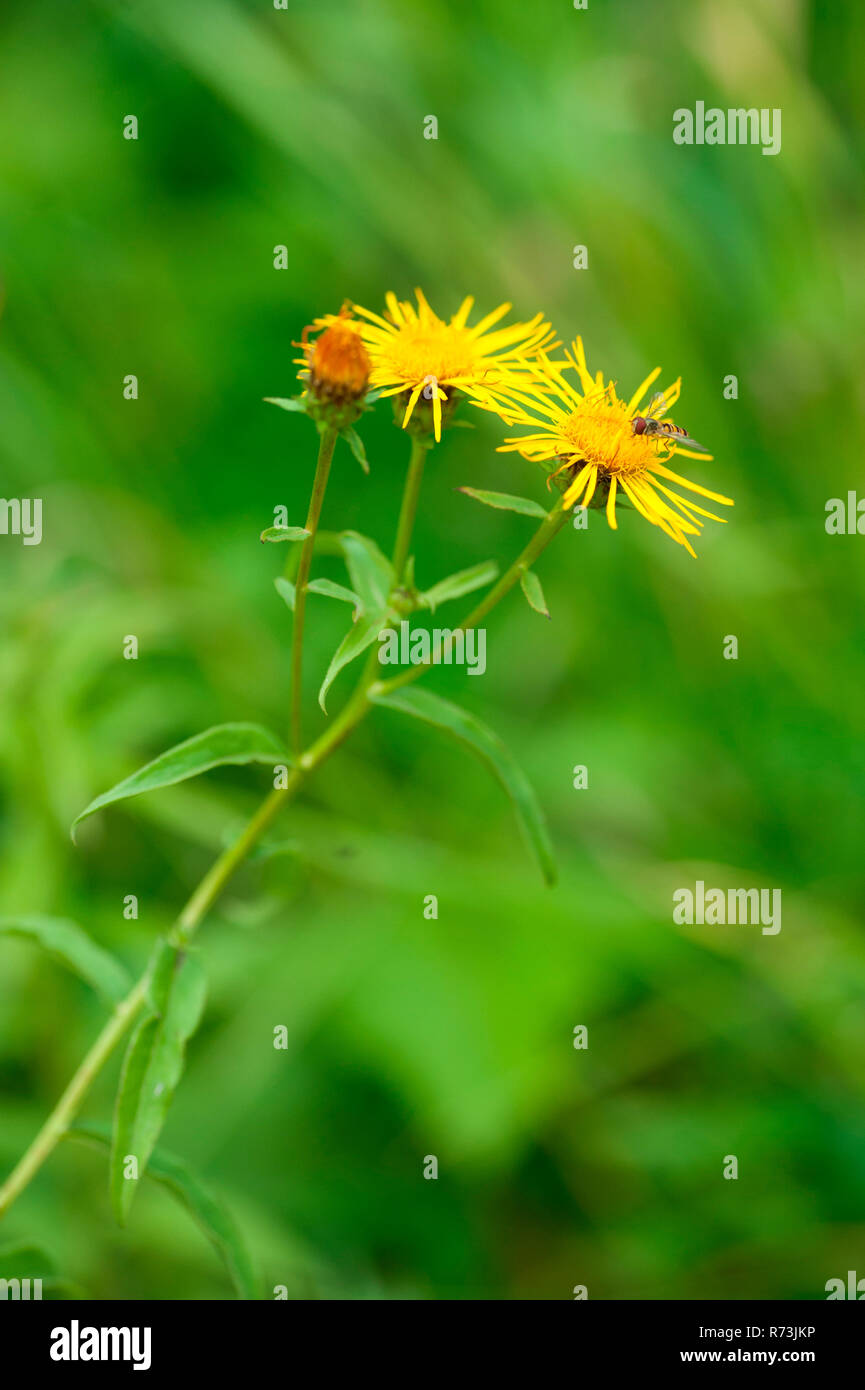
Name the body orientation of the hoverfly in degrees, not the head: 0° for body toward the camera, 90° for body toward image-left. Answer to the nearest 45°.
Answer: approximately 90°
